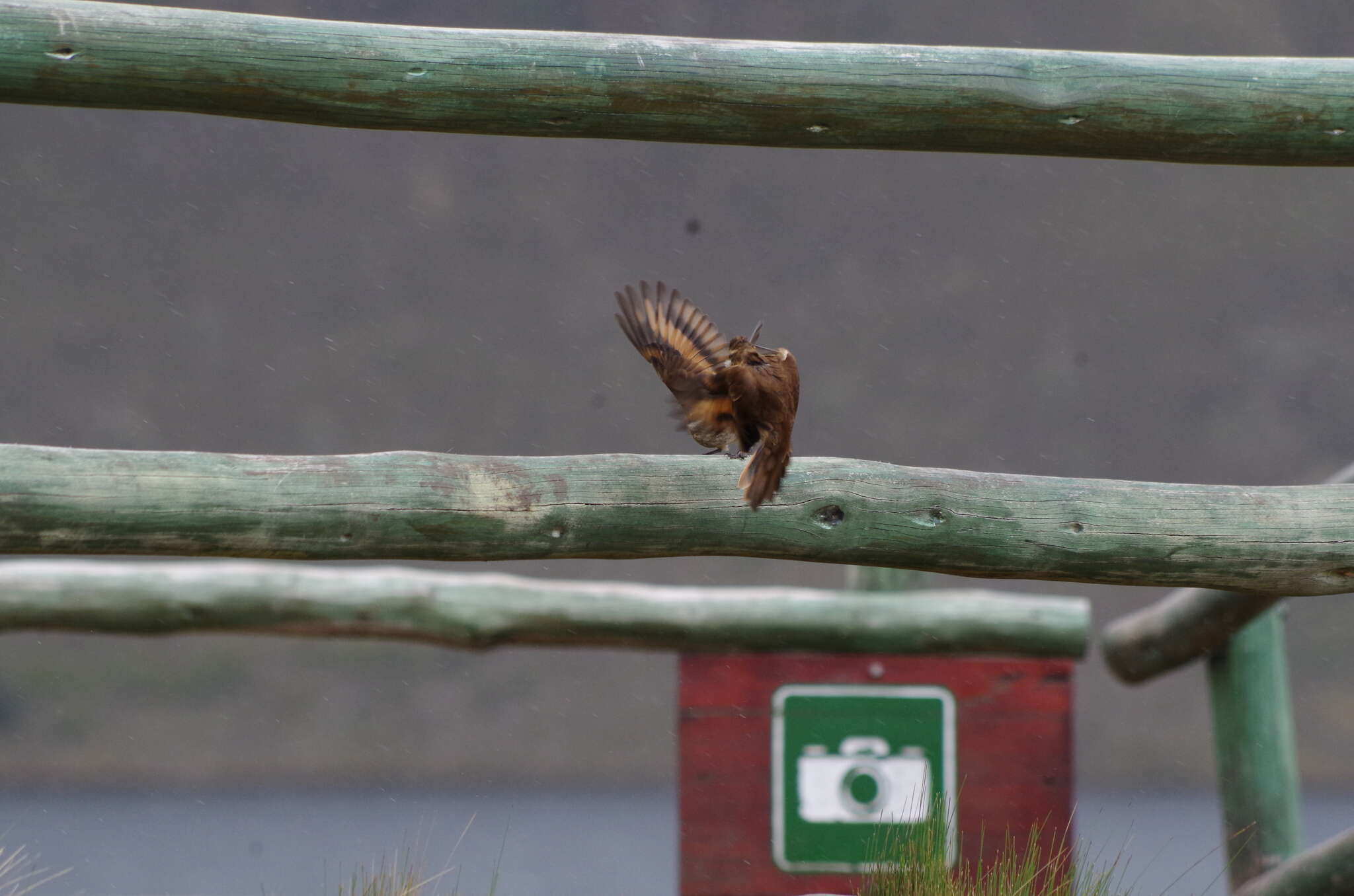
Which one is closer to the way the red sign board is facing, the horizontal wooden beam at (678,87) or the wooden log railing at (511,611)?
the horizontal wooden beam

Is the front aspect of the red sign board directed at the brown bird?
yes

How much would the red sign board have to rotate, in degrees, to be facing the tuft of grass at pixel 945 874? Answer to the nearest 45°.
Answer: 0° — it already faces it

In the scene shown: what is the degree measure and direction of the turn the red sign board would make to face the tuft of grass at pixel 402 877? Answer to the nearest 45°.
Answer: approximately 45° to its right

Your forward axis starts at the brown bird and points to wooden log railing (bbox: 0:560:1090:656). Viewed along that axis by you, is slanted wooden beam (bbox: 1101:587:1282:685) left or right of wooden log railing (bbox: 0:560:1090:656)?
right

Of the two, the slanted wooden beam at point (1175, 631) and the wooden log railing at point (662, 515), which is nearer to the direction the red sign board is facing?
the wooden log railing

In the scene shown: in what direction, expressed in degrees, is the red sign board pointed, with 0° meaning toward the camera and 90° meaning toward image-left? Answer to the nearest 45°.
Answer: approximately 0°

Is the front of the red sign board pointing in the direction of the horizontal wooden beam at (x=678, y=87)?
yes

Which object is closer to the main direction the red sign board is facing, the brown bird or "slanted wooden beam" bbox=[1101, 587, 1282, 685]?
the brown bird

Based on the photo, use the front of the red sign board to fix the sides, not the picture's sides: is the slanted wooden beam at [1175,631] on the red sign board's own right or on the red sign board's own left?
on the red sign board's own left
